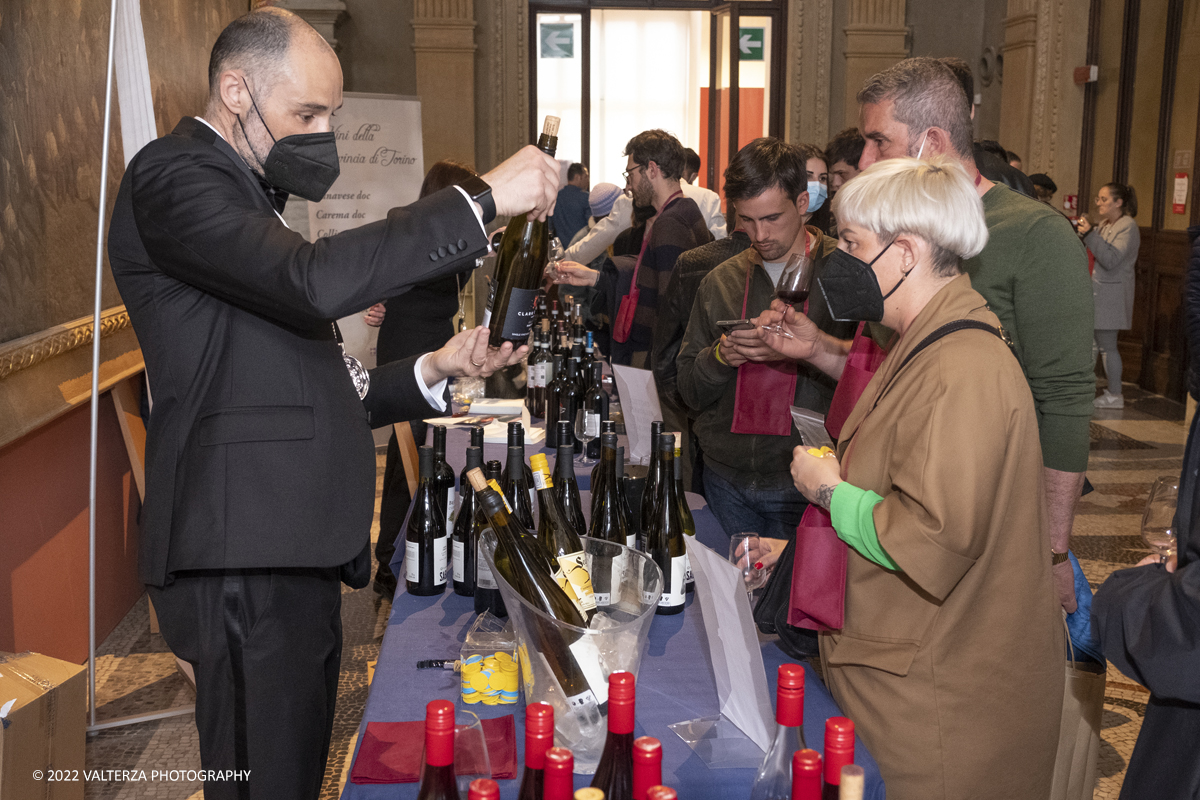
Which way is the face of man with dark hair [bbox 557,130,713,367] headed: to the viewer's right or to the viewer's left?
to the viewer's left

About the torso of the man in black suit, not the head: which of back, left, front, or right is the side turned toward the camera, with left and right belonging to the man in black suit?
right

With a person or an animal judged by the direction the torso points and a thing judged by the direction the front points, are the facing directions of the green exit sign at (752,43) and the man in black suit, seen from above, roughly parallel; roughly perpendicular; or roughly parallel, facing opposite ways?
roughly perpendicular

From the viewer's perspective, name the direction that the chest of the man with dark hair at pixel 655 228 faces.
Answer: to the viewer's left

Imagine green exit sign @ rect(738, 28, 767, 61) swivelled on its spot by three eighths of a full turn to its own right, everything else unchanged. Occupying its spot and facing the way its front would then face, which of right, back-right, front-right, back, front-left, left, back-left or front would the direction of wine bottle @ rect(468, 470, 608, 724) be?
back-left

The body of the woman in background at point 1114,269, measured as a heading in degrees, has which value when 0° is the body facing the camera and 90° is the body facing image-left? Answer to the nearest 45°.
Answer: approximately 90°

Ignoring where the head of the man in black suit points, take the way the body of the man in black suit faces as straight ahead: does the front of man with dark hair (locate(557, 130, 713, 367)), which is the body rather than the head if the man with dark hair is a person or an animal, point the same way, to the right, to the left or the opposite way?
the opposite way

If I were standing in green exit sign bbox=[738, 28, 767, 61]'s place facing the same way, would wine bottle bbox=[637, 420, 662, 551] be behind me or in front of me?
in front

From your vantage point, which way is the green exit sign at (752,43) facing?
toward the camera

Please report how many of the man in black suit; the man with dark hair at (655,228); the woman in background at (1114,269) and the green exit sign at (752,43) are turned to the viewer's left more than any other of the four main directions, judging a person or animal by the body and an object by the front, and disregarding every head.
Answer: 2

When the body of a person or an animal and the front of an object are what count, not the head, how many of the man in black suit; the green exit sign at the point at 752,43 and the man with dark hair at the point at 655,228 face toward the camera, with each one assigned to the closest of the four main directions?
1

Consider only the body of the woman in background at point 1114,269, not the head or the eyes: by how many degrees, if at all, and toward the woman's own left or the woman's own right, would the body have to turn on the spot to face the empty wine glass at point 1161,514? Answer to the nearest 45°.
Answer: approximately 90° to the woman's own left

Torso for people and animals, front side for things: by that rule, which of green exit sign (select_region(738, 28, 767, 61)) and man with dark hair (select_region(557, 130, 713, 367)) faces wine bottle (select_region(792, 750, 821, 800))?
the green exit sign
